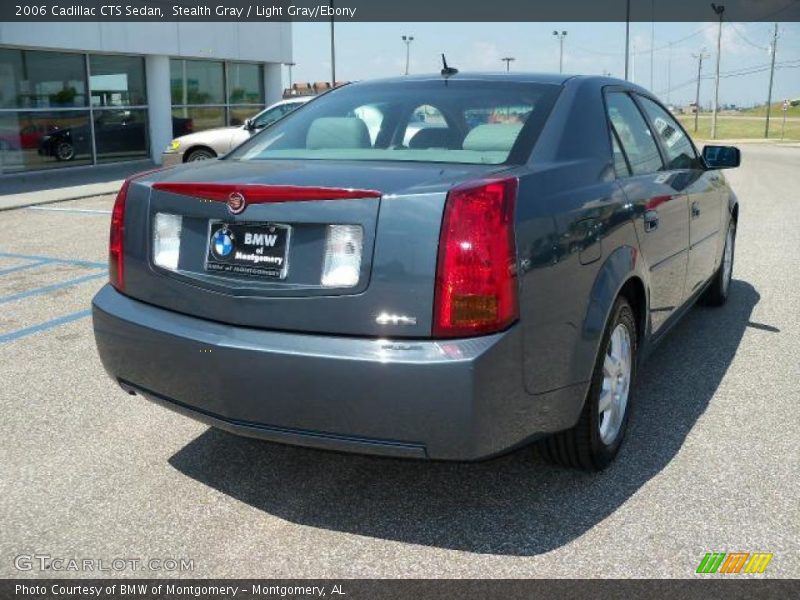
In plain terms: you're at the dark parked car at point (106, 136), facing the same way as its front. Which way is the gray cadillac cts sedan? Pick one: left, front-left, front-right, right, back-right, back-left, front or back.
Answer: left

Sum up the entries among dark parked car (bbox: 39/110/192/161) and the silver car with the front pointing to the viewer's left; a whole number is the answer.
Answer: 2

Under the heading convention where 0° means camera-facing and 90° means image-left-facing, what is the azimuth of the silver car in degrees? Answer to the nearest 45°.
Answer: approximately 90°

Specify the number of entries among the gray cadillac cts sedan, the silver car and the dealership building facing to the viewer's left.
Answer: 1

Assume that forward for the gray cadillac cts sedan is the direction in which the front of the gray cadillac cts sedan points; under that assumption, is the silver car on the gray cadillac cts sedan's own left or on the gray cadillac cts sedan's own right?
on the gray cadillac cts sedan's own left

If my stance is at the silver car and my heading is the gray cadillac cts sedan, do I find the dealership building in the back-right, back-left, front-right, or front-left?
back-right

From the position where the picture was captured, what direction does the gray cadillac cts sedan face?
facing away from the viewer and to the right of the viewer

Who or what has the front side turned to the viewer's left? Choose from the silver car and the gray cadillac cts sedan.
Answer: the silver car

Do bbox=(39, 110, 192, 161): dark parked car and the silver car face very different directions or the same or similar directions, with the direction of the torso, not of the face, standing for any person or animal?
same or similar directions

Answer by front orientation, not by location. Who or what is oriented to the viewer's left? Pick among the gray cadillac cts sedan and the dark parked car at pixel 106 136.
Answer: the dark parked car

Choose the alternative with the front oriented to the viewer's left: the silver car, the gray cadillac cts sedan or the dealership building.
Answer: the silver car

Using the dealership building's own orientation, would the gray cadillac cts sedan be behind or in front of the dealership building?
in front

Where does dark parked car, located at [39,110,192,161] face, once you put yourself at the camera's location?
facing to the left of the viewer

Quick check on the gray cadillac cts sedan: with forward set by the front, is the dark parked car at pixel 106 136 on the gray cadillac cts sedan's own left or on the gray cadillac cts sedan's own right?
on the gray cadillac cts sedan's own left

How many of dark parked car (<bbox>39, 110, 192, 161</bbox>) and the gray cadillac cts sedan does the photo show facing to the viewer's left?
1

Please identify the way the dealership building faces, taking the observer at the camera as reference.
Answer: facing the viewer and to the right of the viewer

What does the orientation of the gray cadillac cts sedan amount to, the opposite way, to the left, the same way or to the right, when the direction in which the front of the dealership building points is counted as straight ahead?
to the left

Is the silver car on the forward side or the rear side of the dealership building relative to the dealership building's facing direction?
on the forward side
